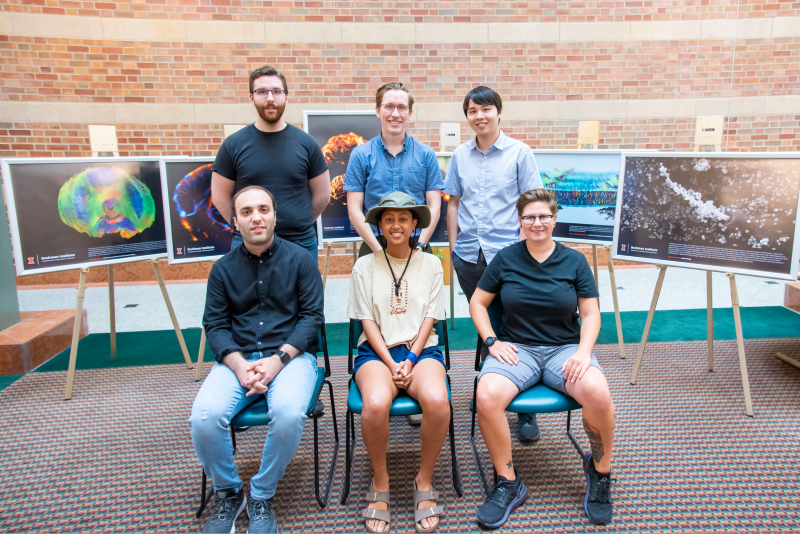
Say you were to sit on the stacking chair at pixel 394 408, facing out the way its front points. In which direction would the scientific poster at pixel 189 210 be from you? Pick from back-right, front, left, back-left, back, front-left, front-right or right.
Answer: back-right

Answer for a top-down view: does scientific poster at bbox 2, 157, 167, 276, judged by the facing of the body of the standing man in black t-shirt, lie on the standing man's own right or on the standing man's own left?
on the standing man's own right

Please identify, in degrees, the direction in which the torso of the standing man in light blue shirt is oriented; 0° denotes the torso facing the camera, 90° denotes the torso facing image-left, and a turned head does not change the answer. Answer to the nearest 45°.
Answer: approximately 0°

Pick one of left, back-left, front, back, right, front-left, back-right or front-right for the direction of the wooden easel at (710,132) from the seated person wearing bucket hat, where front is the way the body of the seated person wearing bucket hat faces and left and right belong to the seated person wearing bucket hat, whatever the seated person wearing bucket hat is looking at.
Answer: back-left

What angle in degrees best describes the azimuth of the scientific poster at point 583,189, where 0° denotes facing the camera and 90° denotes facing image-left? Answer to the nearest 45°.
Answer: approximately 0°

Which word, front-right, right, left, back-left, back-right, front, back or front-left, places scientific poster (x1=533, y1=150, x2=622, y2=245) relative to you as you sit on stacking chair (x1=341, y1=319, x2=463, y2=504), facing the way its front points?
back-left

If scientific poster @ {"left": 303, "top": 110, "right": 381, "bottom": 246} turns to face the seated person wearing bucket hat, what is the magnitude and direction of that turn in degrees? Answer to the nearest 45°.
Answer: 0° — it already faces them

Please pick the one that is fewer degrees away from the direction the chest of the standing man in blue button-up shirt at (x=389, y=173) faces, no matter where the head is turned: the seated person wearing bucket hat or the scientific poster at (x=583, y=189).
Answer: the seated person wearing bucket hat
